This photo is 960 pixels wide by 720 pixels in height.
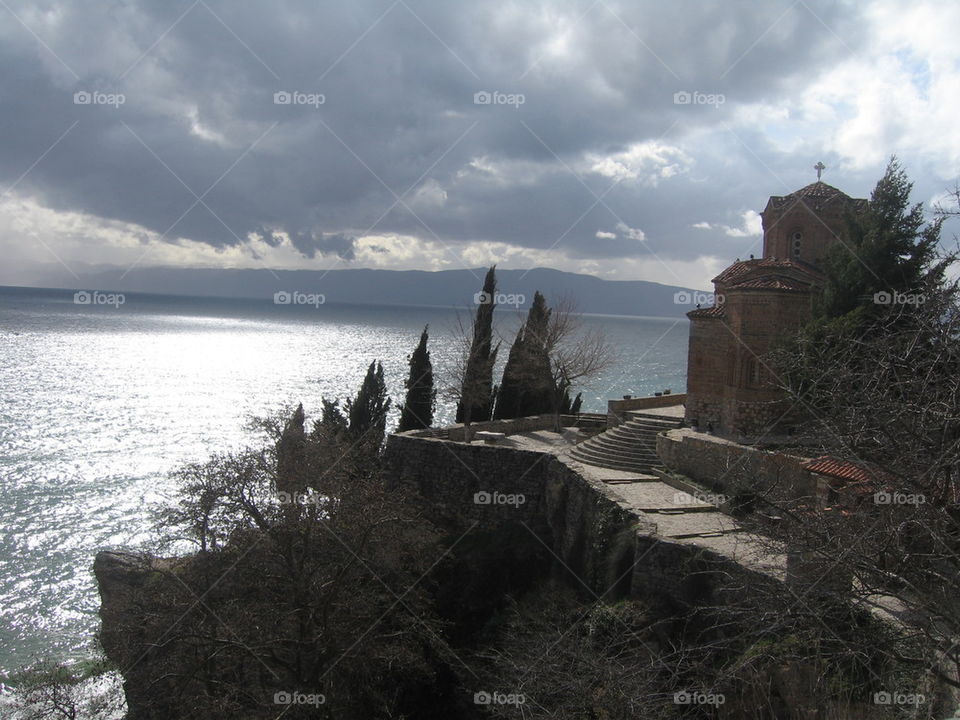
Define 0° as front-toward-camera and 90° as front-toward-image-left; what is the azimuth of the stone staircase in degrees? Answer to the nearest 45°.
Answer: approximately 45°

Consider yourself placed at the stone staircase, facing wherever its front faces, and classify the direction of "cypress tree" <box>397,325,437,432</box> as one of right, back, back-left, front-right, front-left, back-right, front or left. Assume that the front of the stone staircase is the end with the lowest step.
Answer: right

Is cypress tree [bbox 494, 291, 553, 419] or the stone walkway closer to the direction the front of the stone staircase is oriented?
the stone walkway

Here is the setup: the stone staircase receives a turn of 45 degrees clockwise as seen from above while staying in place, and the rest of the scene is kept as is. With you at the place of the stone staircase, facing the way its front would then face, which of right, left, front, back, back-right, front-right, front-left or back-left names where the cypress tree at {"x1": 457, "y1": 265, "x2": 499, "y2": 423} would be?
front-right

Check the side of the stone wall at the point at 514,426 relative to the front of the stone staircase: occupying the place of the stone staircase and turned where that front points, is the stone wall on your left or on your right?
on your right

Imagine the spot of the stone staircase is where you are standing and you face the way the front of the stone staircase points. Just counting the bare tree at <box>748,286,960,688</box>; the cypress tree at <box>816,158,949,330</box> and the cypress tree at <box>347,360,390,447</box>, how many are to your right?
1

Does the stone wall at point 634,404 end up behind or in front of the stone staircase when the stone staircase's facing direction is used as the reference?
behind

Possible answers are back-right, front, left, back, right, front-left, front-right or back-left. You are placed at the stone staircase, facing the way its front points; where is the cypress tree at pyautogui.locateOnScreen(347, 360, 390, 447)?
right

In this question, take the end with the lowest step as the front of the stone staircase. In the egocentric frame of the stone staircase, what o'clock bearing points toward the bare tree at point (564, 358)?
The bare tree is roughly at 4 o'clock from the stone staircase.

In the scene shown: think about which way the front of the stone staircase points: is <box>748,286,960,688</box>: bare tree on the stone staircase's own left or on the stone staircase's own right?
on the stone staircase's own left

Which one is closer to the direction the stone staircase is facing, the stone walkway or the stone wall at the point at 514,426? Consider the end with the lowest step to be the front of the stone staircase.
the stone walkway
